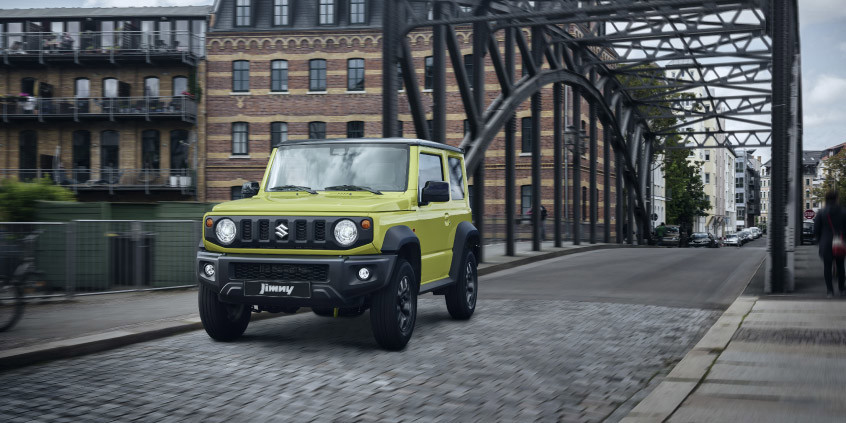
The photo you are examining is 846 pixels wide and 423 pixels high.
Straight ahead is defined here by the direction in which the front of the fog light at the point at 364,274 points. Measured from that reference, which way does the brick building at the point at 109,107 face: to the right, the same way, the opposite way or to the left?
the same way

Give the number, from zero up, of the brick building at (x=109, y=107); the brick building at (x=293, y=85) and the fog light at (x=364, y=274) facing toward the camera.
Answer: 3

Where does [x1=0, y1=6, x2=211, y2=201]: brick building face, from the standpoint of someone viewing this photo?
facing the viewer

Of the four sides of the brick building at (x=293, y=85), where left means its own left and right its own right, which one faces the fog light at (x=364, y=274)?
front

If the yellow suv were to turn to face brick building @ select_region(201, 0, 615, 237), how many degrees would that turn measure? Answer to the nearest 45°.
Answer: approximately 135° to its right

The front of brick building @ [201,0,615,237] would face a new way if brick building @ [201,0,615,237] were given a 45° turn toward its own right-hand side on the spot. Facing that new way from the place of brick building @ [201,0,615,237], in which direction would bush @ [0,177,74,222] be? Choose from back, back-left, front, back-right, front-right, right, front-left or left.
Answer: front-left

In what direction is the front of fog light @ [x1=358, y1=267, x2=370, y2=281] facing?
toward the camera

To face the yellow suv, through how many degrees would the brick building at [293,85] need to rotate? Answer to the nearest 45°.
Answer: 0° — it already faces it

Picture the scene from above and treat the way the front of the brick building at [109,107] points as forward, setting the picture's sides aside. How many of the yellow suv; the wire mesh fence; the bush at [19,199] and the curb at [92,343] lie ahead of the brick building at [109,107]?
4
